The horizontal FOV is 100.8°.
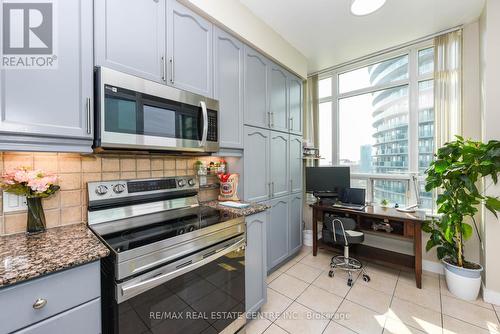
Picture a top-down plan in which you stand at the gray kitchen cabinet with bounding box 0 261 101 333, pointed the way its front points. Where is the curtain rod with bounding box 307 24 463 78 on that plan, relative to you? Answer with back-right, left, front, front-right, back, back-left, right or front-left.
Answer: front-left

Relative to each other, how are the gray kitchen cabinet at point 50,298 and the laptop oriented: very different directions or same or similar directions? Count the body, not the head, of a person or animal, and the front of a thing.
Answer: very different directions

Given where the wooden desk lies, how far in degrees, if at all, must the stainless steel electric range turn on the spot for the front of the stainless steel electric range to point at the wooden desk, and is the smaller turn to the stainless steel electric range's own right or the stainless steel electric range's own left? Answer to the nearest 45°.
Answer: approximately 45° to the stainless steel electric range's own left

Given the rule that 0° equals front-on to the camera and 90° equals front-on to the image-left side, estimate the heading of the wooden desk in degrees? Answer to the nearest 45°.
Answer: approximately 45°

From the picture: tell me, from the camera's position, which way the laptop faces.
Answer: facing the viewer and to the left of the viewer

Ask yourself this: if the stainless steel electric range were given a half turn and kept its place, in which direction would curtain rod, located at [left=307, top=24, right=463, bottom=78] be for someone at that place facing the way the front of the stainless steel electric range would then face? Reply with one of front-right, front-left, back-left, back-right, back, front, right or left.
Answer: back-right

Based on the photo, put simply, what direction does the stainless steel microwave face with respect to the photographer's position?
facing the viewer and to the right of the viewer

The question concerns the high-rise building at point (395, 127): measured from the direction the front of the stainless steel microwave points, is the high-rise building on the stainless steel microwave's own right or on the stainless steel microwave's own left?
on the stainless steel microwave's own left
